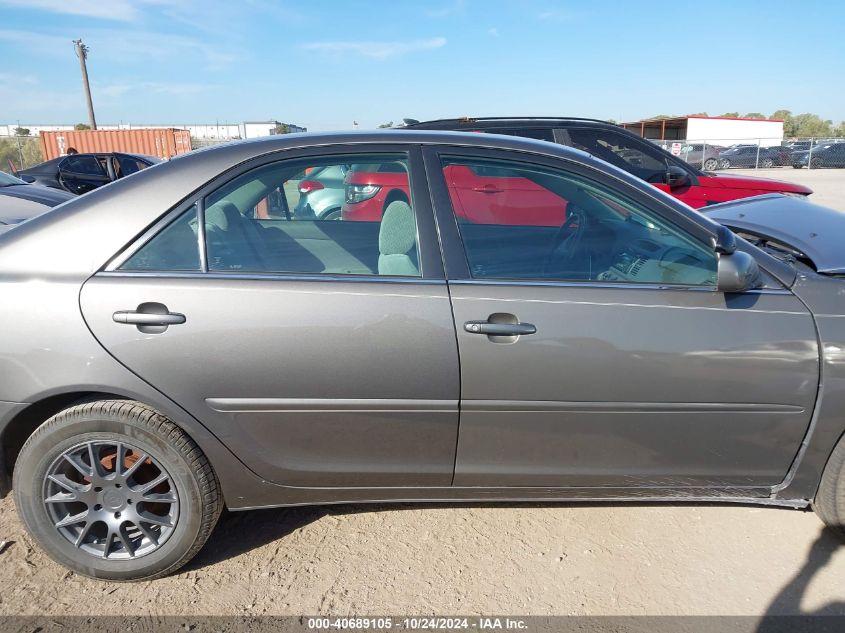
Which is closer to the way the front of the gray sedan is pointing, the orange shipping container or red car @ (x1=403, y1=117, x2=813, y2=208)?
the red car

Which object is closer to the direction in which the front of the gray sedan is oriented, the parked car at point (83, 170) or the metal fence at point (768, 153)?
the metal fence

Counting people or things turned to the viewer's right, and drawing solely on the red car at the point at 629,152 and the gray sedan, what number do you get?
2

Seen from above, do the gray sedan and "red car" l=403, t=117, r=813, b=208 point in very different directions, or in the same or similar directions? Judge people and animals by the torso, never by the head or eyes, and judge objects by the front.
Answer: same or similar directions

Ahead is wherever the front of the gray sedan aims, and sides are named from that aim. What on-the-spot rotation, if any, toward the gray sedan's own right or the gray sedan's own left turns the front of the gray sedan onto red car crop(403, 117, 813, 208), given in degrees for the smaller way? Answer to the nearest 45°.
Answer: approximately 45° to the gray sedan's own left

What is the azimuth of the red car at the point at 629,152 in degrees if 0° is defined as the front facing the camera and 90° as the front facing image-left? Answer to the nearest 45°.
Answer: approximately 270°

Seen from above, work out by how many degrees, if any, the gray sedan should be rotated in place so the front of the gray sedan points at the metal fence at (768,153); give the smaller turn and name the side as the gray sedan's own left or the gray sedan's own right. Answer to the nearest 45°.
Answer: approximately 45° to the gray sedan's own left

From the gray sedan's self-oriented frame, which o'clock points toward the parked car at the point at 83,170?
The parked car is roughly at 8 o'clock from the gray sedan.

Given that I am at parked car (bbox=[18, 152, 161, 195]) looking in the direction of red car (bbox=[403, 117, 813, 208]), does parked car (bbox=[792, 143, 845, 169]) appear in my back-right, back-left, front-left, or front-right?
front-left

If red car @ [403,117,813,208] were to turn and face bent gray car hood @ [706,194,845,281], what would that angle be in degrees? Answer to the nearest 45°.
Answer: approximately 90° to its right

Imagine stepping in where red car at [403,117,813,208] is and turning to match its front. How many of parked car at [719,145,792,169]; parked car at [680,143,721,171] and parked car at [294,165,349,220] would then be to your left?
2

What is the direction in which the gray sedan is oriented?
to the viewer's right
